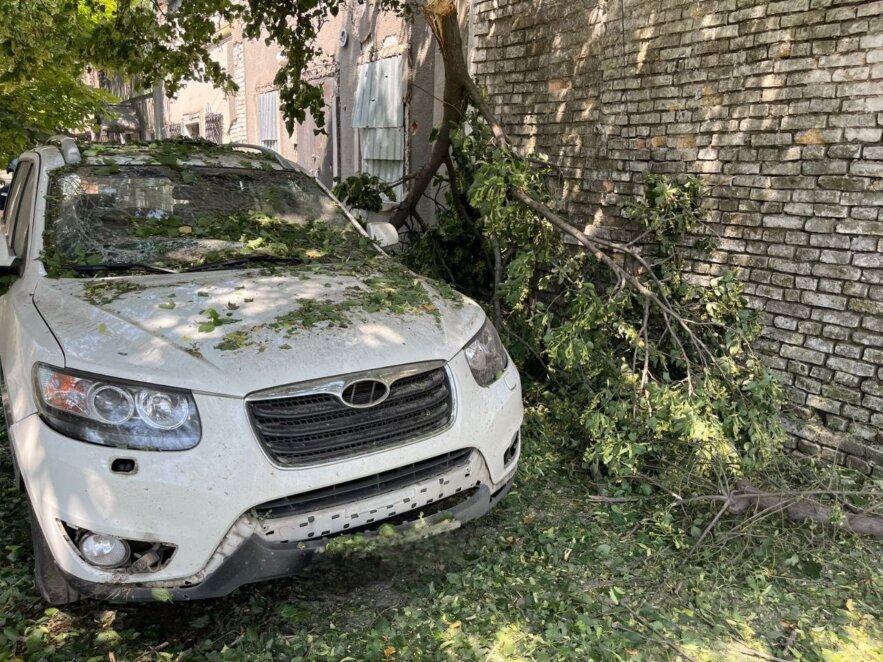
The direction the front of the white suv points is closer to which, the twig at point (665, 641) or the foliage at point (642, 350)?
the twig

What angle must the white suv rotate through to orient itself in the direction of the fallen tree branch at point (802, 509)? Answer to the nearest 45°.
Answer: approximately 45° to its left

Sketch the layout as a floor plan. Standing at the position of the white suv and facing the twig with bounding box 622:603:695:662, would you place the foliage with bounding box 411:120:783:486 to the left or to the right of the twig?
left

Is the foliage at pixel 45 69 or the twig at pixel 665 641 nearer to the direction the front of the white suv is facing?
the twig

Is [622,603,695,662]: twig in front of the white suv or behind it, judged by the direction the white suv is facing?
in front

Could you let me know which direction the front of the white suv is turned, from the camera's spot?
facing the viewer and to the right of the viewer

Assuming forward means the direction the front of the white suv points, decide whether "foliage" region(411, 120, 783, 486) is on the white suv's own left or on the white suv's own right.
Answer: on the white suv's own left
